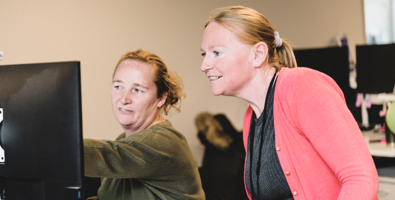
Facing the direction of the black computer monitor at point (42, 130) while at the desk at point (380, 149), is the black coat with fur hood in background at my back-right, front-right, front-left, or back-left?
front-right

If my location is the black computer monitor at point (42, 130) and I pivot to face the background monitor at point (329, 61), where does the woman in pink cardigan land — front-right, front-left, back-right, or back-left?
front-right

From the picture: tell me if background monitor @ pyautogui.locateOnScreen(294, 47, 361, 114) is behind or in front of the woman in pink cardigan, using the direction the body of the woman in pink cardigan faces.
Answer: behind

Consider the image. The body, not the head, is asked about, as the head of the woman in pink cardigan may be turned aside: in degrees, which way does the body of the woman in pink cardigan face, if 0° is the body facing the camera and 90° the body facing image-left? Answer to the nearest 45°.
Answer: approximately 45°

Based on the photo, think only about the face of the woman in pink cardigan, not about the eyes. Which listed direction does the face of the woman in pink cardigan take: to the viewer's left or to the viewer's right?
to the viewer's left

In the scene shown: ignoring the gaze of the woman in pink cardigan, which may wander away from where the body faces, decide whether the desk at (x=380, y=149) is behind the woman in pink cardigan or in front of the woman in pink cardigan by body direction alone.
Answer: behind
